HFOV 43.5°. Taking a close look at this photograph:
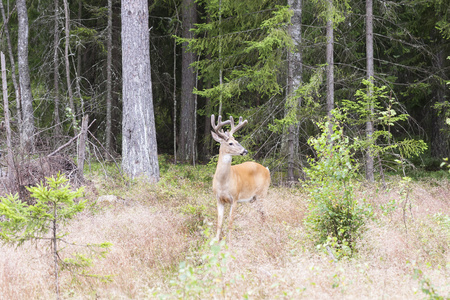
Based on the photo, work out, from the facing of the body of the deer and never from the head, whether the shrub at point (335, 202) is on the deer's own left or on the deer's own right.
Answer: on the deer's own left

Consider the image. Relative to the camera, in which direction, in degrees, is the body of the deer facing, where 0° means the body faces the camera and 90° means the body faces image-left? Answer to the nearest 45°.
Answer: approximately 45°
